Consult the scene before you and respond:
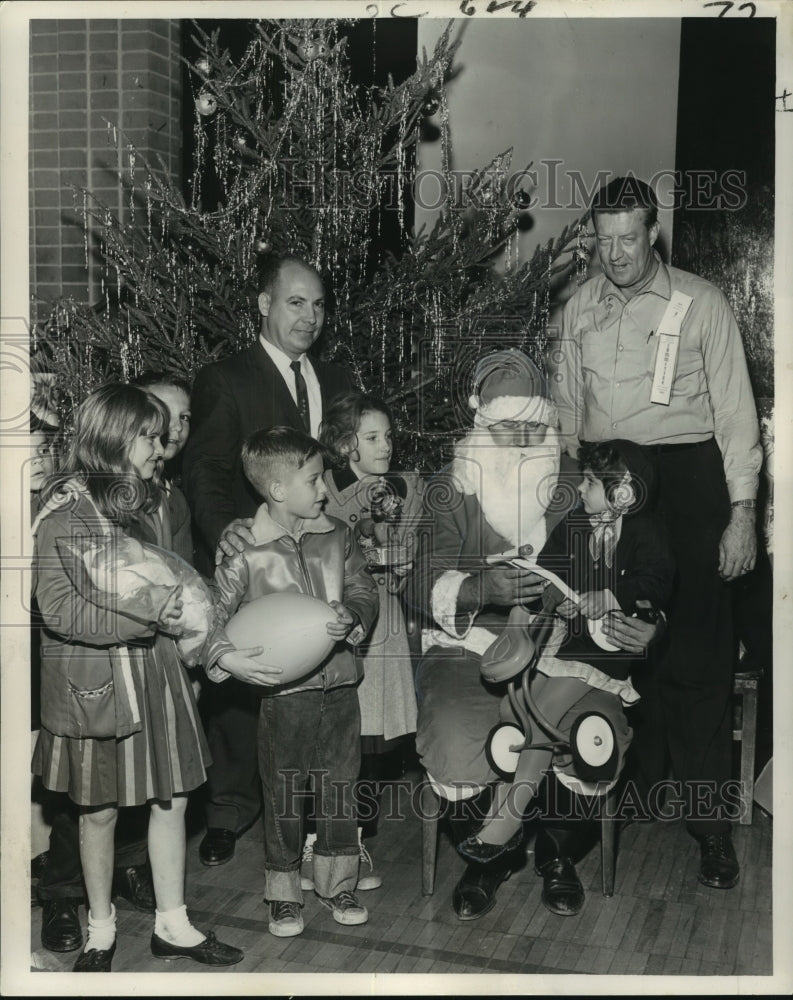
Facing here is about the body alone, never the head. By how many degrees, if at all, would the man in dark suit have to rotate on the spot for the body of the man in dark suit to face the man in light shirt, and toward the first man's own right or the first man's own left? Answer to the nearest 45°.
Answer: approximately 45° to the first man's own left

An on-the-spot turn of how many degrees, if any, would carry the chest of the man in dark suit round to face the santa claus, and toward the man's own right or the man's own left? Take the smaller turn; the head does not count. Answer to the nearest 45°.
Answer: approximately 45° to the man's own left

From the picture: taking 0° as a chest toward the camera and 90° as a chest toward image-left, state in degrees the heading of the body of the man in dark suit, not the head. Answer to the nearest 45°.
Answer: approximately 315°
